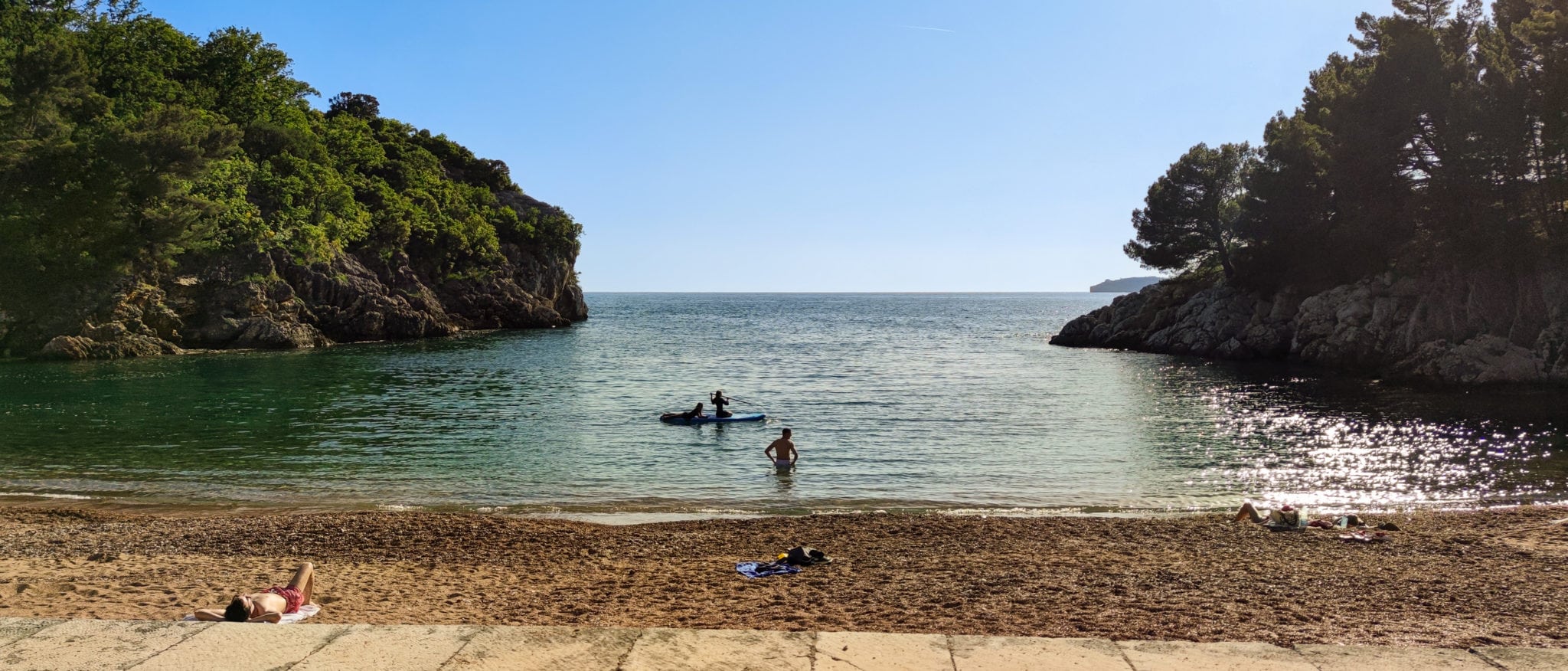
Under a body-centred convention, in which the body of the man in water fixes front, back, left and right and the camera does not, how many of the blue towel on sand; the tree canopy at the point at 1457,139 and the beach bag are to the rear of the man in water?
2

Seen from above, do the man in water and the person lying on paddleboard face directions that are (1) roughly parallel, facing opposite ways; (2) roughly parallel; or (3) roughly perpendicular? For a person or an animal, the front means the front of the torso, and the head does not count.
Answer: roughly perpendicular

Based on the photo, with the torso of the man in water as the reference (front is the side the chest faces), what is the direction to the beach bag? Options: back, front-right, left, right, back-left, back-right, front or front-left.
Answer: back

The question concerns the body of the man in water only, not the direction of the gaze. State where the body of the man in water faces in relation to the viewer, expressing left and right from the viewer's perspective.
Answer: facing away from the viewer

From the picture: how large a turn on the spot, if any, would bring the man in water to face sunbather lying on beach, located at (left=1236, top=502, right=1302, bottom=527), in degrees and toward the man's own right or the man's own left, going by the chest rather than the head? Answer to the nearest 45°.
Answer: approximately 135° to the man's own right

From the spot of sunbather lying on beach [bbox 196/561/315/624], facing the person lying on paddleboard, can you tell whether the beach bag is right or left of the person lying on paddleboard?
right
